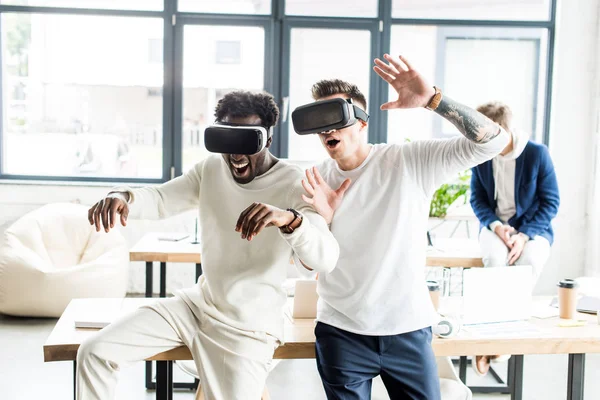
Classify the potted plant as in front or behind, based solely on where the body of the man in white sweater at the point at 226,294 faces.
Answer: behind

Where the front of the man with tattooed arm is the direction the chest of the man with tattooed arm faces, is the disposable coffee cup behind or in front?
behind

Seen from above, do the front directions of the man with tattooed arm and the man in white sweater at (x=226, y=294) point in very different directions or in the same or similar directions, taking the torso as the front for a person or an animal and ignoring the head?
same or similar directions

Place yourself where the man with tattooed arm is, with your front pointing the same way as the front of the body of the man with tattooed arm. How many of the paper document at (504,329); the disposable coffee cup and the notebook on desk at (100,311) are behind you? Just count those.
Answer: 2

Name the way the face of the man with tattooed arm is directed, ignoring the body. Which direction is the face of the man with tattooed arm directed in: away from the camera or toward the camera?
toward the camera

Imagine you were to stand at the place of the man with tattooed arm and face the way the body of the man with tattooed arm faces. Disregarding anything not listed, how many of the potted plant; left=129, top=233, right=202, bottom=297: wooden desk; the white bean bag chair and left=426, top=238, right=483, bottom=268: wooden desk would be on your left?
0

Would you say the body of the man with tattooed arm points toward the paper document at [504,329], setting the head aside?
no

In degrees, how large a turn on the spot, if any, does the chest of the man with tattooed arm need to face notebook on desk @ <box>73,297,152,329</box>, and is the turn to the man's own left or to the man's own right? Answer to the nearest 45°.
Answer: approximately 45° to the man's own right

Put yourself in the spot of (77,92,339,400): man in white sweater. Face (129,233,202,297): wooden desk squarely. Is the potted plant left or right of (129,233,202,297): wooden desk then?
right

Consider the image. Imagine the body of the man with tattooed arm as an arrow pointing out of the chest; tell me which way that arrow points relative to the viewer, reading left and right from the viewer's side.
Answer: facing the viewer and to the left of the viewer

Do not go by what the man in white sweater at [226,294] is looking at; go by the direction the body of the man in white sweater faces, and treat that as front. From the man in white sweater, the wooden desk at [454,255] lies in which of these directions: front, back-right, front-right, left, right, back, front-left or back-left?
back

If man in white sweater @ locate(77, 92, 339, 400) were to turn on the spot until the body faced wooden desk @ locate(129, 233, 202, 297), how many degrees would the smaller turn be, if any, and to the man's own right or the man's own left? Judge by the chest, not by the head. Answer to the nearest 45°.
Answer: approximately 135° to the man's own right

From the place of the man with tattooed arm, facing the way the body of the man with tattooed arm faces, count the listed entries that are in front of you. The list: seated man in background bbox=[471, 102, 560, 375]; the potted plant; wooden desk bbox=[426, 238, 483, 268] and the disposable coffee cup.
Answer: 0

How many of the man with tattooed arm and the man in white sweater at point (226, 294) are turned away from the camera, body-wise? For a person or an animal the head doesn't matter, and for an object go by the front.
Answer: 0

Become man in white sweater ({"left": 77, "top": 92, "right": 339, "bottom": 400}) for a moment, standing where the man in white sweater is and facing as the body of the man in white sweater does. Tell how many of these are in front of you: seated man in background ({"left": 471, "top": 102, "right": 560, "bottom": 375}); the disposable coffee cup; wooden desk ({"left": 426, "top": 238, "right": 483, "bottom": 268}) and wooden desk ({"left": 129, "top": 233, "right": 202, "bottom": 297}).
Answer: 0

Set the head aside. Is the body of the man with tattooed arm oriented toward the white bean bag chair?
no

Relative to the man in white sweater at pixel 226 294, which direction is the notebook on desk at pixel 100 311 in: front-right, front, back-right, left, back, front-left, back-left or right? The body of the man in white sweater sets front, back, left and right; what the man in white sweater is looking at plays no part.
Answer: right

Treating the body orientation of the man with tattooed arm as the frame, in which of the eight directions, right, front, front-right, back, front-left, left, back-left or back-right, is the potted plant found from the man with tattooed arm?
back-right

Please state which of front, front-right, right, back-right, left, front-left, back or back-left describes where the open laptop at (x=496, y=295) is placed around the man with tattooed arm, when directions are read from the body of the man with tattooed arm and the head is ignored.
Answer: back
